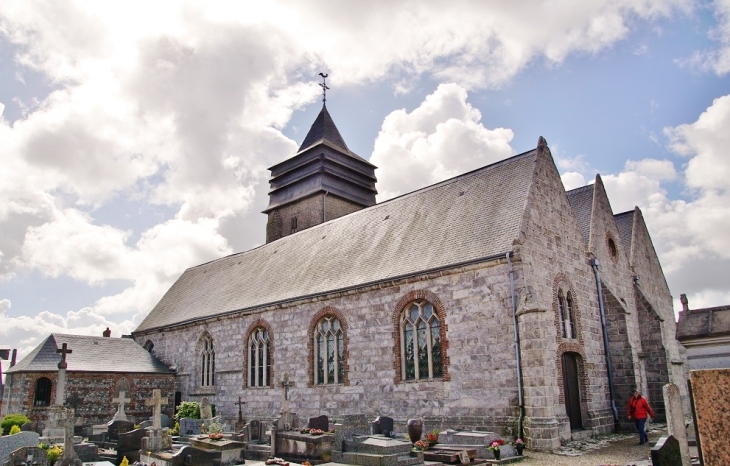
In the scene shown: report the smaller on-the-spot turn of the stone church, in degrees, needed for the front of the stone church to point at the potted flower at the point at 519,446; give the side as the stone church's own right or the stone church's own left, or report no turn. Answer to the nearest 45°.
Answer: approximately 45° to the stone church's own right

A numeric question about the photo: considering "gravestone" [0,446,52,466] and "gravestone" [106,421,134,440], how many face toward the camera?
2

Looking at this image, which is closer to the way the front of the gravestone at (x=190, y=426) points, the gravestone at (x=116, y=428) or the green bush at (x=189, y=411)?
the gravestone

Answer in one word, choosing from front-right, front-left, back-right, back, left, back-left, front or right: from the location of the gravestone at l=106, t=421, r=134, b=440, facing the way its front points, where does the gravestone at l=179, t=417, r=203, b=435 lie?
back-left

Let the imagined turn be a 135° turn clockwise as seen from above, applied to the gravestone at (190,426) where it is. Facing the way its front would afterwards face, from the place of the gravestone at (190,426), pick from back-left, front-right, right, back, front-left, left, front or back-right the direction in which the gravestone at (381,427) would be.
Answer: back

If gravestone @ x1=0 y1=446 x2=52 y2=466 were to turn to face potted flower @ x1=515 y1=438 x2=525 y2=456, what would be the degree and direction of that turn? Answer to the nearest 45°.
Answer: approximately 90° to its left

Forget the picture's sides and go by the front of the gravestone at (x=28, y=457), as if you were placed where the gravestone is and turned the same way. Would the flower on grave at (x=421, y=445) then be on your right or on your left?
on your left

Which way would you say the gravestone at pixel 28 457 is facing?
toward the camera

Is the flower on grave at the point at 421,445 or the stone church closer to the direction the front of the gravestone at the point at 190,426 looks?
the flower on grave

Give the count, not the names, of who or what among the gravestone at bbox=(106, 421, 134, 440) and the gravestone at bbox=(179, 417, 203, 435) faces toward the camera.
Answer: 2

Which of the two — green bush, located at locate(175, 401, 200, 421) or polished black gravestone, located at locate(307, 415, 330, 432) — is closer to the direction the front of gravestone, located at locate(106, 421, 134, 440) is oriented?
the polished black gravestone

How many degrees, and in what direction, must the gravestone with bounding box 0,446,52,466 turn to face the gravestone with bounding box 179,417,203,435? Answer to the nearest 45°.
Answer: approximately 135° to its left

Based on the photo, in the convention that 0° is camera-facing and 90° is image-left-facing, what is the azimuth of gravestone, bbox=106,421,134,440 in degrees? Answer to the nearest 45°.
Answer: approximately 0°

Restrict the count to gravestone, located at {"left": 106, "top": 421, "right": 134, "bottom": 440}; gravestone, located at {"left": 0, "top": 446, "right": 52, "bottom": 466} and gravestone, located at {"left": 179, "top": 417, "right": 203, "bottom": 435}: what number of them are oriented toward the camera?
3

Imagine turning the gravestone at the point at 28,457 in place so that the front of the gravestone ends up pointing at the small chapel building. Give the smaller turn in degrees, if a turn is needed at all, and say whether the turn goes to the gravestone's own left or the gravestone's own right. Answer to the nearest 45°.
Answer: approximately 180°

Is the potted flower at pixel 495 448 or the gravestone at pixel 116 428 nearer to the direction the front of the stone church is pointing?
the potted flower

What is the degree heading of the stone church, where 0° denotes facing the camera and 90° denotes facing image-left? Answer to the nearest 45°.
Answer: approximately 315°
